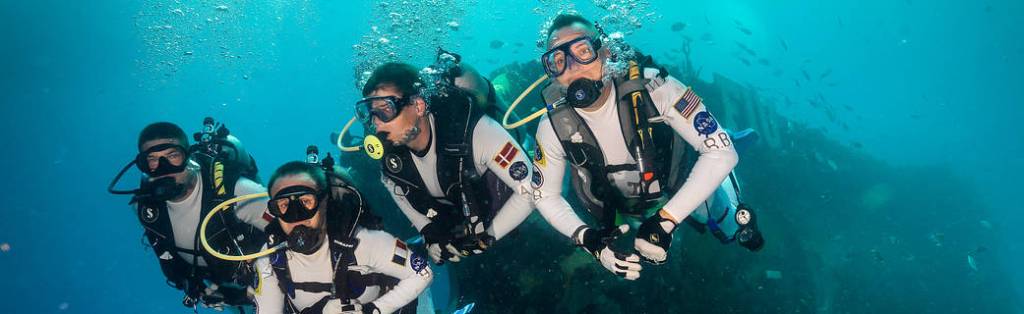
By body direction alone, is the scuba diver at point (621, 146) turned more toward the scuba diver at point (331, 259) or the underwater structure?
the scuba diver

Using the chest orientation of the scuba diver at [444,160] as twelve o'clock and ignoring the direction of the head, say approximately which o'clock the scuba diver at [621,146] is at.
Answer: the scuba diver at [621,146] is roughly at 9 o'clock from the scuba diver at [444,160].

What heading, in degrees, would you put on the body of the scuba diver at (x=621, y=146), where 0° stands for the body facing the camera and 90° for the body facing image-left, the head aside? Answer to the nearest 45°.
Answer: approximately 45°

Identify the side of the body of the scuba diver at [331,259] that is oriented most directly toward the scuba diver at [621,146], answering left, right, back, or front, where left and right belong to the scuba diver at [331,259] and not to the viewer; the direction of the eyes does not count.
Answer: left

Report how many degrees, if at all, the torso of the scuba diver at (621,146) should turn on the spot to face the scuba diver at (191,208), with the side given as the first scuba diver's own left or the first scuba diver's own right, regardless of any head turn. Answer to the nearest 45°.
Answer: approximately 45° to the first scuba diver's own right

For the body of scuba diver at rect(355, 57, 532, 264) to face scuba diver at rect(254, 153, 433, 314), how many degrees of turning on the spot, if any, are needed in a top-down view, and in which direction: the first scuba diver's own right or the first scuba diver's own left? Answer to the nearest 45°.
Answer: approximately 45° to the first scuba diver's own right

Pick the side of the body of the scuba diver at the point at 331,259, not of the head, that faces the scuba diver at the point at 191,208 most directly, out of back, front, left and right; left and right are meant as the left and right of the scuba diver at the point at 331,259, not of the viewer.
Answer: right

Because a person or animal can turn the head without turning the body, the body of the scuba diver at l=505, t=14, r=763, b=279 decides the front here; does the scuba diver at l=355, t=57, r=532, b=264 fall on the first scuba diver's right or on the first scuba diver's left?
on the first scuba diver's right

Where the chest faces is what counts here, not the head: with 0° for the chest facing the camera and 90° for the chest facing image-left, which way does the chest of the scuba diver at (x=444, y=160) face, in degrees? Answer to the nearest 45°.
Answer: approximately 45°
